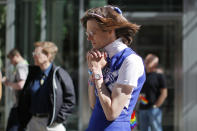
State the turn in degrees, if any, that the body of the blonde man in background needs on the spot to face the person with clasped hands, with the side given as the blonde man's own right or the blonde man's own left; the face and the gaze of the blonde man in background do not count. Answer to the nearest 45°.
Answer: approximately 45° to the blonde man's own left

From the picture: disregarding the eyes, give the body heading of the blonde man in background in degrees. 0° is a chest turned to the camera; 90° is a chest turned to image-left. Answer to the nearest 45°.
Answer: approximately 45°

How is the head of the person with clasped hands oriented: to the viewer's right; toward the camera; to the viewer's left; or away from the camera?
to the viewer's left

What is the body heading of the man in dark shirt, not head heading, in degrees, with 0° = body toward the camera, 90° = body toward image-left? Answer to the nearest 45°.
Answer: approximately 45°

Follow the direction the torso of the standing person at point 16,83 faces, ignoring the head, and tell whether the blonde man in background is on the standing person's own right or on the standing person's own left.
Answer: on the standing person's own left
